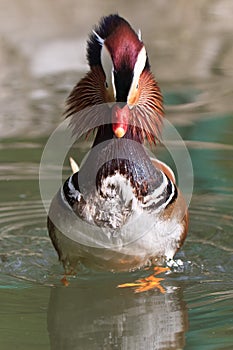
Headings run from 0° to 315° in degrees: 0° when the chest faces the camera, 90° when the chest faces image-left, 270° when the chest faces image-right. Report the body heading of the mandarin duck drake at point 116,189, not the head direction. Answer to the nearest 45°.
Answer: approximately 0°
